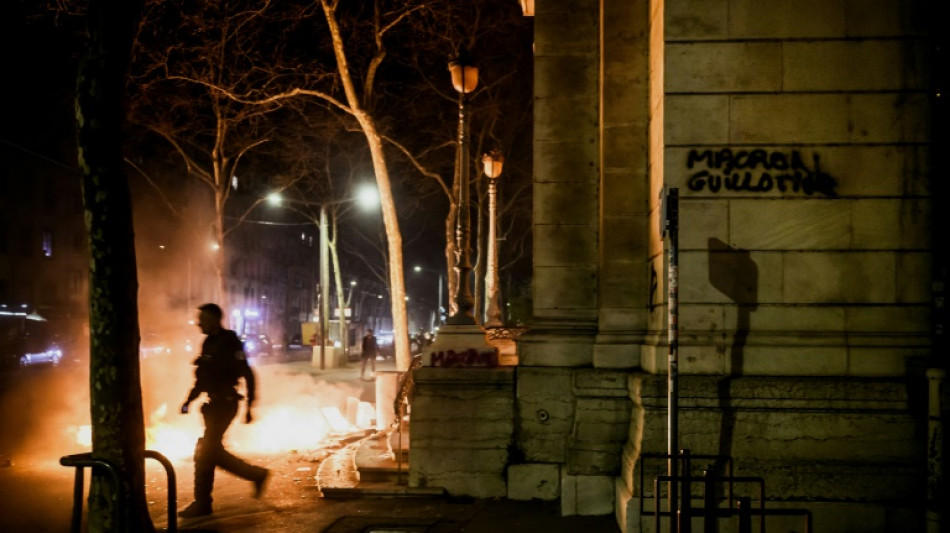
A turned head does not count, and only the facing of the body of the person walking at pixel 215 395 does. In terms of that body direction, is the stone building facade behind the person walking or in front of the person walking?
behind

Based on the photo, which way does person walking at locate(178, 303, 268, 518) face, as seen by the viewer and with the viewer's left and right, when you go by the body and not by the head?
facing to the left of the viewer

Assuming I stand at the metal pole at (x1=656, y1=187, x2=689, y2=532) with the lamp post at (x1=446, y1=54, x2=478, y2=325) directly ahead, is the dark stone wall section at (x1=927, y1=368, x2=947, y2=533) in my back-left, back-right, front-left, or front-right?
back-right
